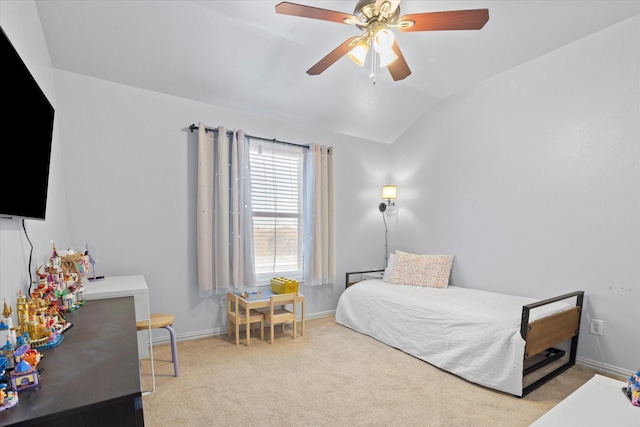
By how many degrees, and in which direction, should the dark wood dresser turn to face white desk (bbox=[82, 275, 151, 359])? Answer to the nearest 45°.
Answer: approximately 90° to its left

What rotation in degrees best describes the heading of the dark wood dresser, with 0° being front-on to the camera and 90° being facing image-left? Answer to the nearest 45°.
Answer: approximately 270°

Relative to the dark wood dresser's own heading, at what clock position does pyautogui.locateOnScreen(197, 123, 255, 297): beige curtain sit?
The beige curtain is roughly at 10 o'clock from the dark wood dresser.

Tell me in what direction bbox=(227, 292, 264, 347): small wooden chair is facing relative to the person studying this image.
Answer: facing away from the viewer and to the right of the viewer

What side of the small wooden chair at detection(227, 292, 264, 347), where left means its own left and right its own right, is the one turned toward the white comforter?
front

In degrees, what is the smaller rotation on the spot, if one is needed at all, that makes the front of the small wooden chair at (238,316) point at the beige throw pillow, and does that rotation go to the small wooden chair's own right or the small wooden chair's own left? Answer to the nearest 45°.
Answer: approximately 45° to the small wooden chair's own right
